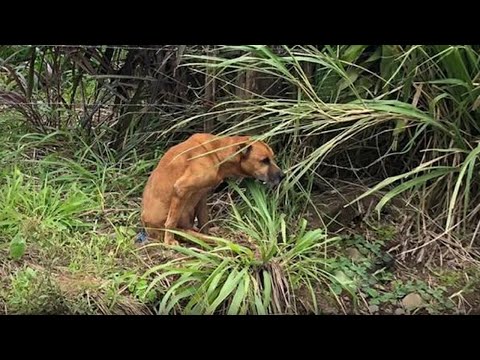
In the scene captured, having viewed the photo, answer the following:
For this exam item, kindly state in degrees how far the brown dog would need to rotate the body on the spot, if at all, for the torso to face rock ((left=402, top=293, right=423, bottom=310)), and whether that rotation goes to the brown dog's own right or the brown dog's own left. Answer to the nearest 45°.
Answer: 0° — it already faces it

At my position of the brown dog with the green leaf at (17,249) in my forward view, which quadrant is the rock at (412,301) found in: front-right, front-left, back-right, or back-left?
back-left

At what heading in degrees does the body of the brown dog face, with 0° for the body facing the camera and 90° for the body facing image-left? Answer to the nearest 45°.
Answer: approximately 270°
